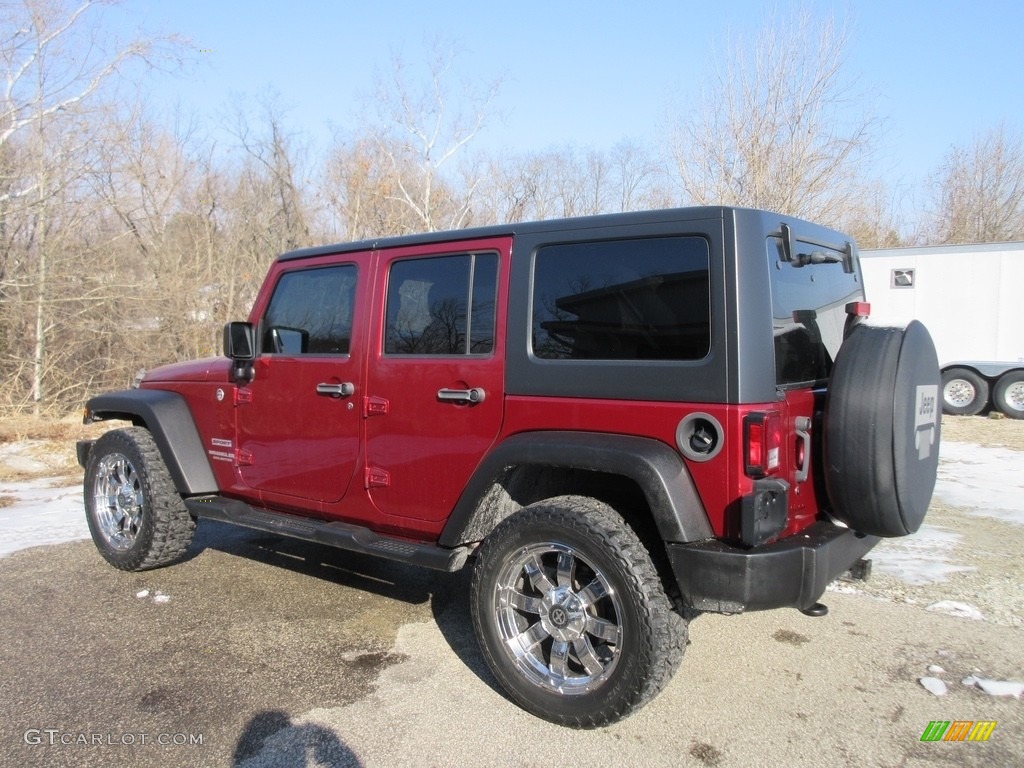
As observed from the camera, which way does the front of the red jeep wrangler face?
facing away from the viewer and to the left of the viewer

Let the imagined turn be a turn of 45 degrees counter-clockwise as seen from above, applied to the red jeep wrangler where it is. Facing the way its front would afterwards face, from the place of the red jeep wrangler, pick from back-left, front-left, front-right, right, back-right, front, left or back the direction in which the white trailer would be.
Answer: back-right
